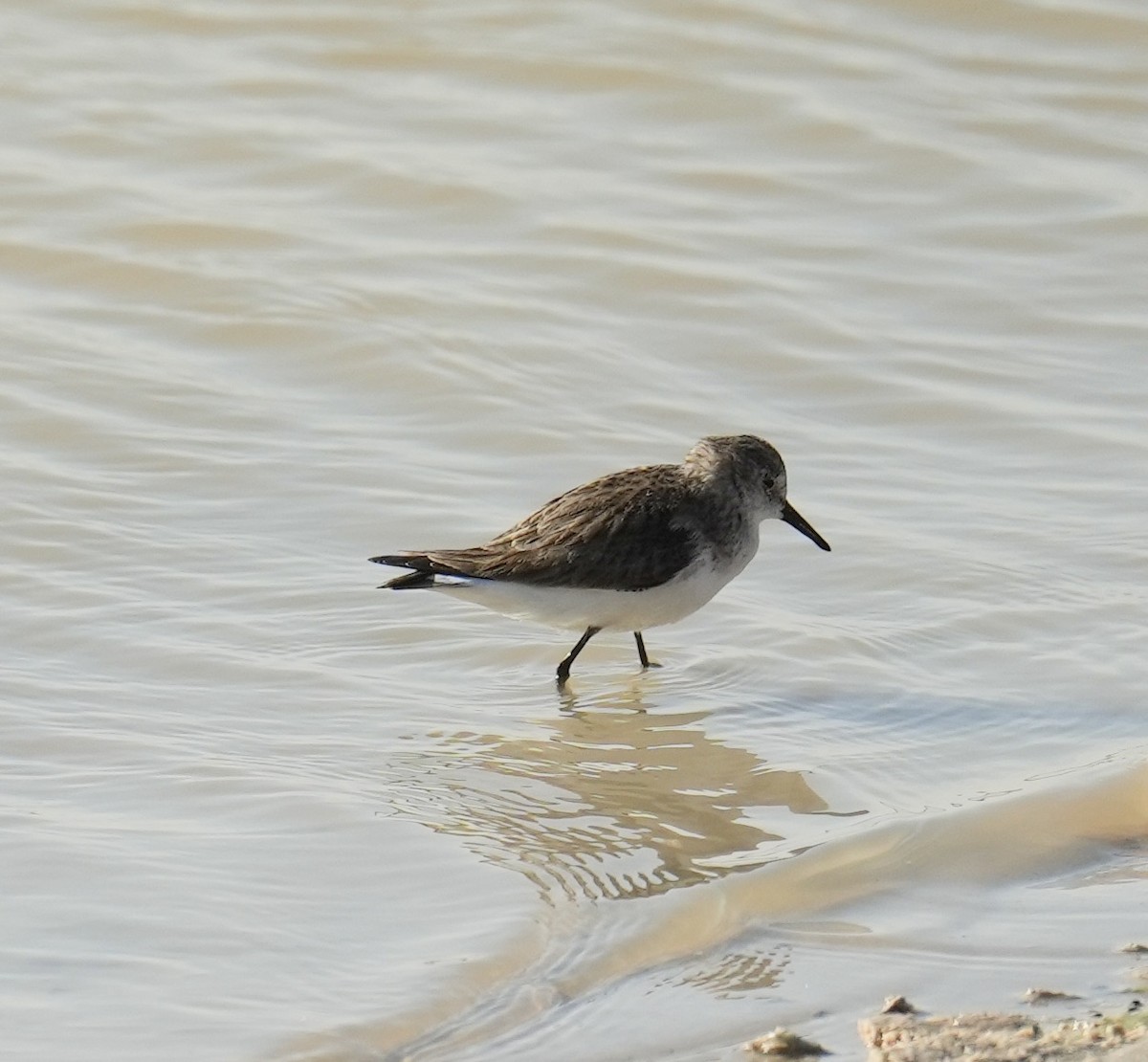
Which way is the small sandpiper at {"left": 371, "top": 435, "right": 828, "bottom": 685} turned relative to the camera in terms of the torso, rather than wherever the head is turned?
to the viewer's right
